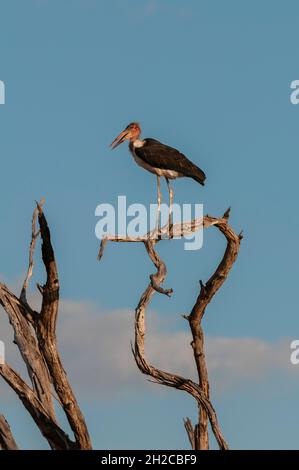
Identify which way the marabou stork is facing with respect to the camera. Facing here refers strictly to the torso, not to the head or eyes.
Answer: to the viewer's left
